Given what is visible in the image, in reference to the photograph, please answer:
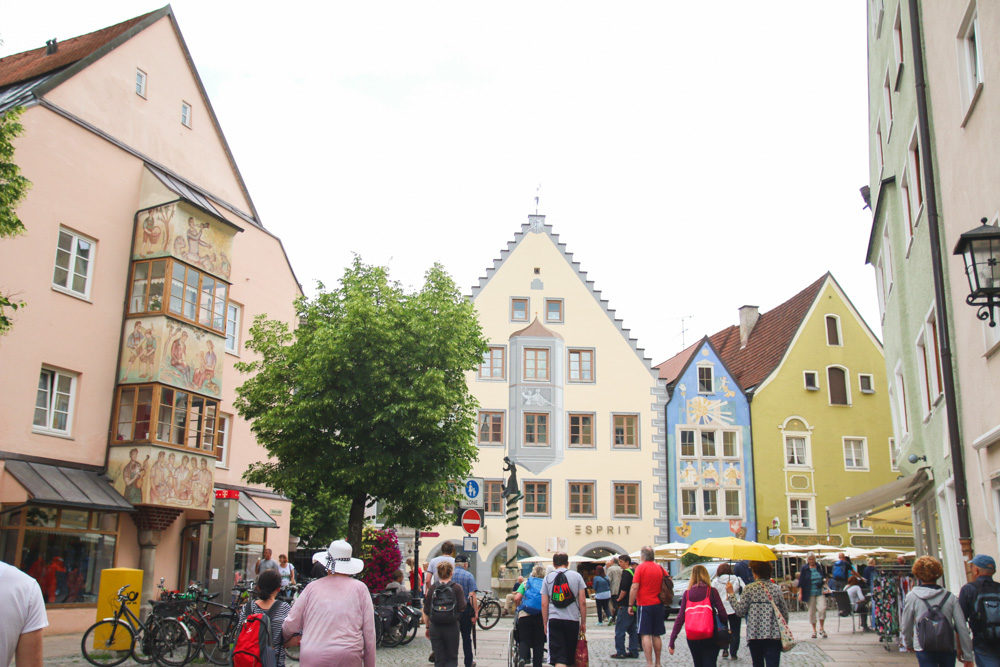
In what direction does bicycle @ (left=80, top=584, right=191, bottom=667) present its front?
to the viewer's left

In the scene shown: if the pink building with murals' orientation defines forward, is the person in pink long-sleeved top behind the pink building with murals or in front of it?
in front

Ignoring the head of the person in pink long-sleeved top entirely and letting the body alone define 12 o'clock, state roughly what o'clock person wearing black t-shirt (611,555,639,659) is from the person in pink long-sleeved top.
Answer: The person wearing black t-shirt is roughly at 1 o'clock from the person in pink long-sleeved top.

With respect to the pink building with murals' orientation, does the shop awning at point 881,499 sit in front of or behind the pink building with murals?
in front

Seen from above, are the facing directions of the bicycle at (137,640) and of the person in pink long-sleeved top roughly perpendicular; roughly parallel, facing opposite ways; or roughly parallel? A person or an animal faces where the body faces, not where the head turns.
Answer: roughly perpendicular

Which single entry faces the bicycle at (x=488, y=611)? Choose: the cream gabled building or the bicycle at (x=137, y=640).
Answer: the cream gabled building

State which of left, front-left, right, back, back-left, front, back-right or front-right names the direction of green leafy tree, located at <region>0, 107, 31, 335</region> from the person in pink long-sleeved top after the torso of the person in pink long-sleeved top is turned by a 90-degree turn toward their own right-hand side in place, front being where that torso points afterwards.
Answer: back-left

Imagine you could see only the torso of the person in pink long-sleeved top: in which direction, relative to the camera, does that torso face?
away from the camera

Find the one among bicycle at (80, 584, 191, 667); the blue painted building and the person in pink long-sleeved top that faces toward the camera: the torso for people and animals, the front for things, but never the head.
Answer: the blue painted building

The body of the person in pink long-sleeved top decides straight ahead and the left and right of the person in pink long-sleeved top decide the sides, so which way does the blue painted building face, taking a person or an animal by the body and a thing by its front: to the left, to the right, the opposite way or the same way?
the opposite way

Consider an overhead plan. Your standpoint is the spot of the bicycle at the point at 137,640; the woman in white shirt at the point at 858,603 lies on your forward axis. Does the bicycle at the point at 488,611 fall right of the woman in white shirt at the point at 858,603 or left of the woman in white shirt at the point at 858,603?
left

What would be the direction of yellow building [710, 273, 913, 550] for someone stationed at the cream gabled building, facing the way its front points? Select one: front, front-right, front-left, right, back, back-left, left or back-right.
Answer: left

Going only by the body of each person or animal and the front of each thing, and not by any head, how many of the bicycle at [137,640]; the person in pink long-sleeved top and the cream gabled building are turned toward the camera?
1

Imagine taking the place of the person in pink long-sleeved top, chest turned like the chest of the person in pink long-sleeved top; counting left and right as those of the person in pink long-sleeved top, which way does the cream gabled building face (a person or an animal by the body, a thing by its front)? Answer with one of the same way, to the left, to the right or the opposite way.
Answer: the opposite way

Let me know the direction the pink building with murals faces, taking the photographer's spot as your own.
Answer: facing the viewer and to the right of the viewer

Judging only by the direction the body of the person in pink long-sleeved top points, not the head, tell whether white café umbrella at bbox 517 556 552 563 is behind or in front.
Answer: in front
